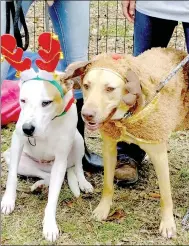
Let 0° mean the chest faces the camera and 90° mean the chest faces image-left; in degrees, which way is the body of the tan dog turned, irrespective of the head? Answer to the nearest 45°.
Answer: approximately 45°
